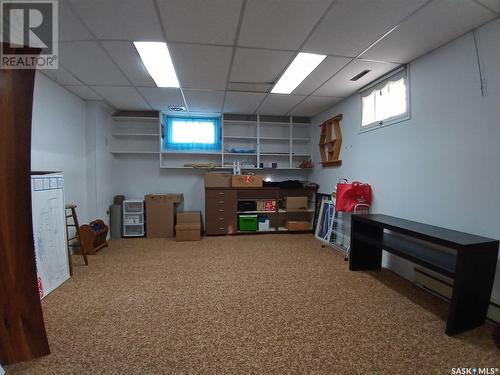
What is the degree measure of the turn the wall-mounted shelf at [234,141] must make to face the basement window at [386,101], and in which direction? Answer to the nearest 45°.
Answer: approximately 45° to its left

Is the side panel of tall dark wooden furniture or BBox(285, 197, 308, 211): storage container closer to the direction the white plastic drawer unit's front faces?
the side panel of tall dark wooden furniture

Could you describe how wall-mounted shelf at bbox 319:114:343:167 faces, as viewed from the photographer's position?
facing the viewer and to the left of the viewer

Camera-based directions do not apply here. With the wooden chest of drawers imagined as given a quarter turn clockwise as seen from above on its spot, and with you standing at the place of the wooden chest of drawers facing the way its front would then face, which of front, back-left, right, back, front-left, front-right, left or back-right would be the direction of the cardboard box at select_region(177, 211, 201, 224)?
front

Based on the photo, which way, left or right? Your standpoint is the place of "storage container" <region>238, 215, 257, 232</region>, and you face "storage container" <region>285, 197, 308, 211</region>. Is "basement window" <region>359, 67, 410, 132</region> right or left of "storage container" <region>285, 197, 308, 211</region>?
right

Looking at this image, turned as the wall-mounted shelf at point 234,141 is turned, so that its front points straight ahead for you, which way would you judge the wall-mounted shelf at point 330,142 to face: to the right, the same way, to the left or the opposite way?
to the right

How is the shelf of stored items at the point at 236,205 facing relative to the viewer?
toward the camera

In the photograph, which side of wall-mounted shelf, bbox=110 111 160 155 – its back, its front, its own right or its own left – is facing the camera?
front

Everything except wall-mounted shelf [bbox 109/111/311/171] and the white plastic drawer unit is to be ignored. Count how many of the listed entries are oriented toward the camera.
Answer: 2
